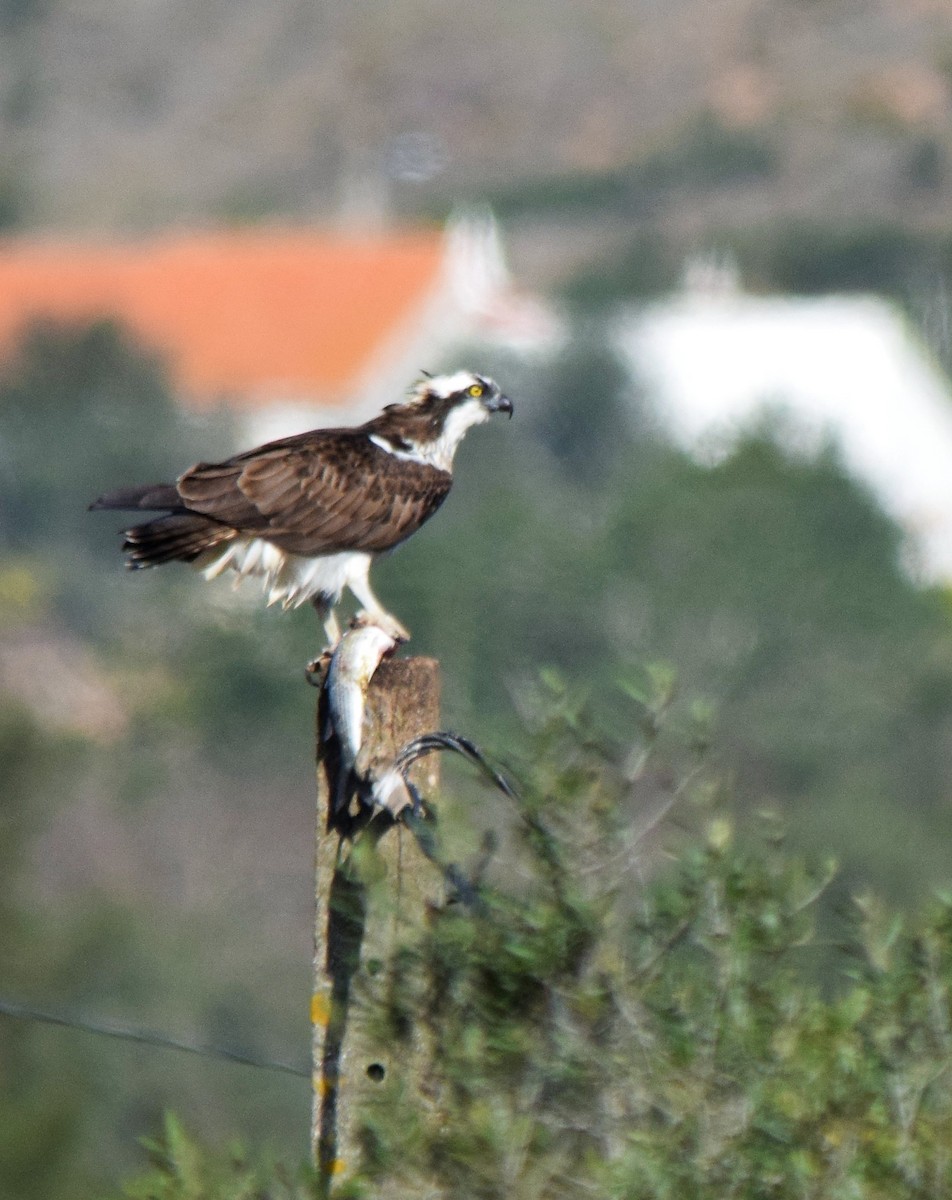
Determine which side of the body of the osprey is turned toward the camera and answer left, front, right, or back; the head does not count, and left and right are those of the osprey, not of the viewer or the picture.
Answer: right
